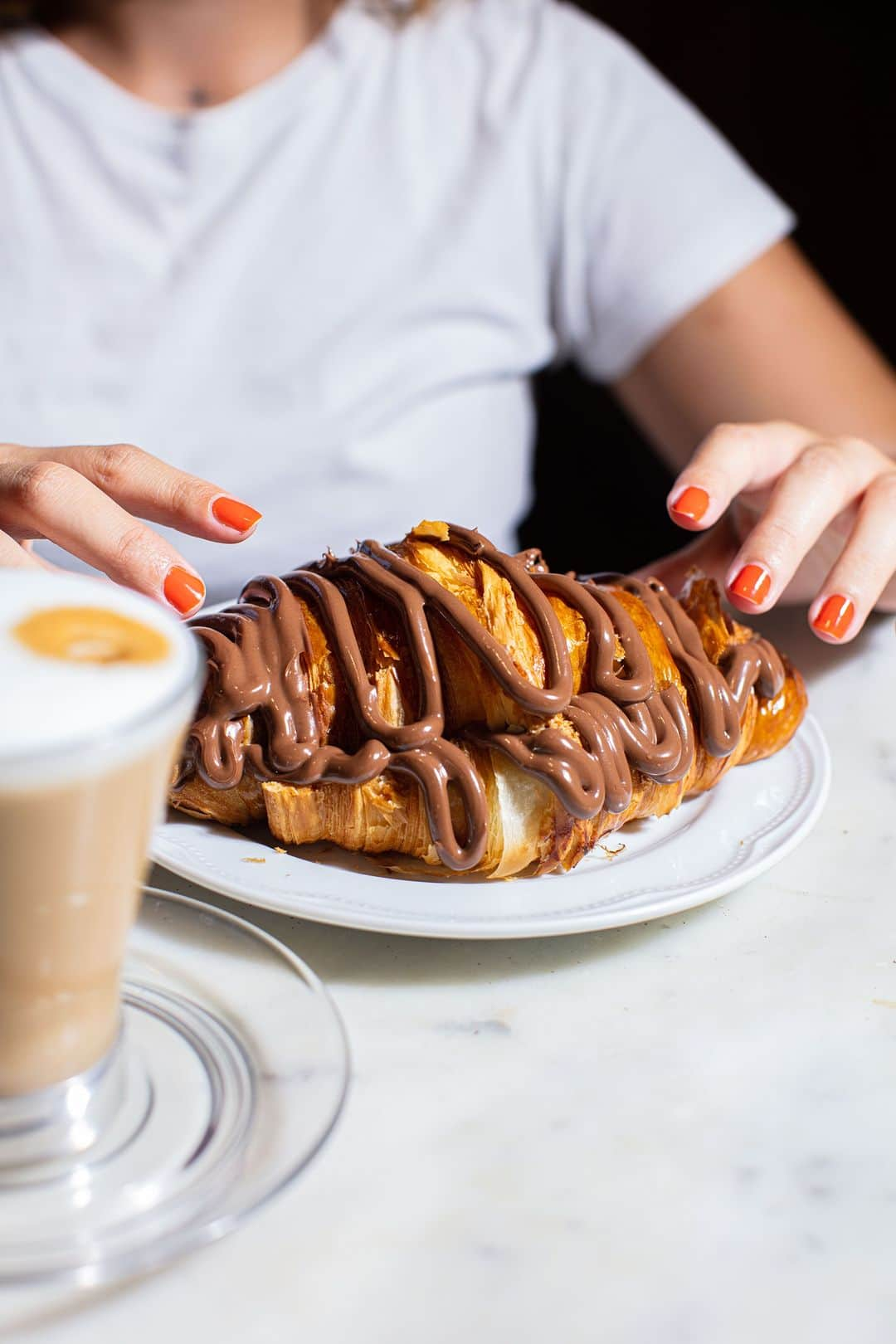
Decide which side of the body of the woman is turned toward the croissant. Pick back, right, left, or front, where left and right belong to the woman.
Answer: front

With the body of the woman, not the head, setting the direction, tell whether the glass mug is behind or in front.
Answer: in front

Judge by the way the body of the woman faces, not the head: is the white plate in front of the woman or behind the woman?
in front

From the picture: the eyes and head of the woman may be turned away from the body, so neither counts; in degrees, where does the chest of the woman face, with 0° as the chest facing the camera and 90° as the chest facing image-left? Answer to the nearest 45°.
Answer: approximately 0°

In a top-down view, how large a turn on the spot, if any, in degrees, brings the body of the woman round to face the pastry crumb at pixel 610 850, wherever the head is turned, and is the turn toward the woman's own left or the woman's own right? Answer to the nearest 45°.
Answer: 0° — they already face it
